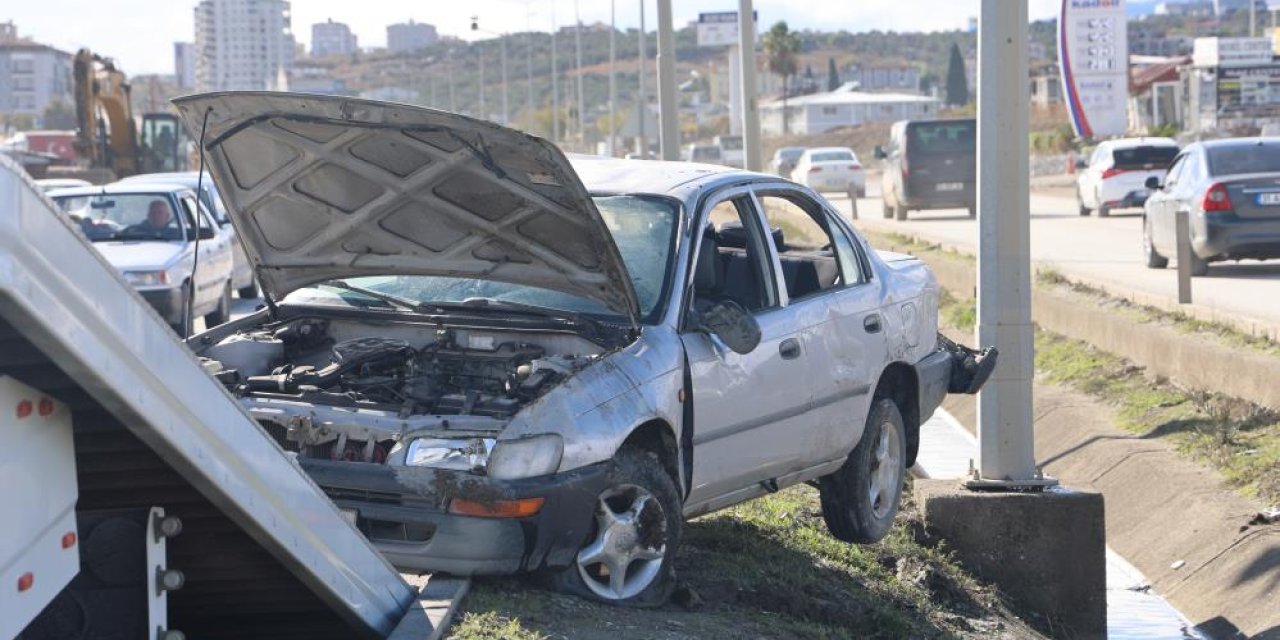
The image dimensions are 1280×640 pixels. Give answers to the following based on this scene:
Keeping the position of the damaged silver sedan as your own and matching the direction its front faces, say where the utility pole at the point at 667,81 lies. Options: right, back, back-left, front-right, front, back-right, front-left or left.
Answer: back-right

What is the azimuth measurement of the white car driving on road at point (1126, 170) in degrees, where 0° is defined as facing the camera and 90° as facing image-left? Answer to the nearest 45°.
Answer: approximately 135°

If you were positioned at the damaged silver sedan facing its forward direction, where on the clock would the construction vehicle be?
The construction vehicle is roughly at 4 o'clock from the damaged silver sedan.

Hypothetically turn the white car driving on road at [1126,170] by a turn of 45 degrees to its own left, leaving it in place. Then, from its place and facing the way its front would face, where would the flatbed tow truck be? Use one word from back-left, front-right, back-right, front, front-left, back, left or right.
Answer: left

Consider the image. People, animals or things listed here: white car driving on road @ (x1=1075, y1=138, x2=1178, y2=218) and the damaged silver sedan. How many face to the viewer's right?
0

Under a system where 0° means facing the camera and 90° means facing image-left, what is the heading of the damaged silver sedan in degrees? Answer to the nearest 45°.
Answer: approximately 45°

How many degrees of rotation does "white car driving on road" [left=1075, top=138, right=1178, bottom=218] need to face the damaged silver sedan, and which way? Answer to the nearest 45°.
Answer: approximately 135° to its left

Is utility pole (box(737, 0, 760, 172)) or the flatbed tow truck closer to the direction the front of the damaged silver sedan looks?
the flatbed tow truck

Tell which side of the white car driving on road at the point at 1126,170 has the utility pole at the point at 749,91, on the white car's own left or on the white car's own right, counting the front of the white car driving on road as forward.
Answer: on the white car's own left

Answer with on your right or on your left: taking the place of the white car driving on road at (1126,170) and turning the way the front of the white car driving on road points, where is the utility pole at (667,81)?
on your left

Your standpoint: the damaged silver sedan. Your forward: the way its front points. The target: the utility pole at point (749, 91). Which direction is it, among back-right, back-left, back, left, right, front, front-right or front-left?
back-right

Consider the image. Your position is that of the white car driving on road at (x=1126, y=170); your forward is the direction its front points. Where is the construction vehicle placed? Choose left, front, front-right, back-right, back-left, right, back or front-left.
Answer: front-left

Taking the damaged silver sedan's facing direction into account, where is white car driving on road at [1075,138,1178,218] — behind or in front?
behind
